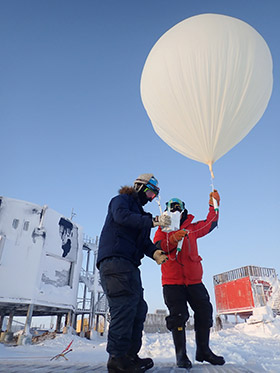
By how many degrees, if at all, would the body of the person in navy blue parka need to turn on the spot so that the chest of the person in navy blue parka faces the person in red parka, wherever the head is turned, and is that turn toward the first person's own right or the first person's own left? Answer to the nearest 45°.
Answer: approximately 45° to the first person's own left

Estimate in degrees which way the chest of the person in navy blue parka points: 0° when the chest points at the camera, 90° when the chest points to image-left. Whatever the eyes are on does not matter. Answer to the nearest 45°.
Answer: approximately 270°
